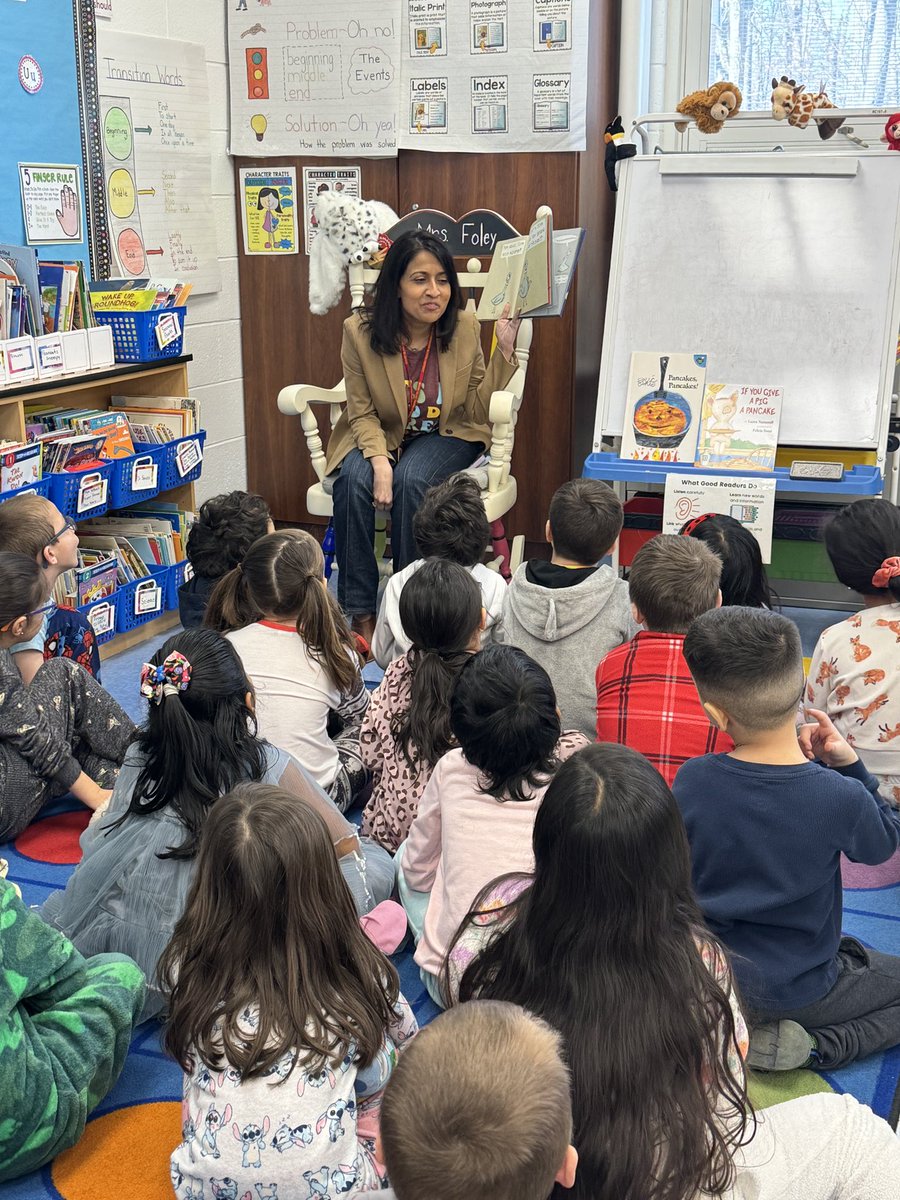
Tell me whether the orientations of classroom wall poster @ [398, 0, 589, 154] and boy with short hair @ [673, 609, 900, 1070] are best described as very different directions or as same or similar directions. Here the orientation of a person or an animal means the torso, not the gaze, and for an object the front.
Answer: very different directions

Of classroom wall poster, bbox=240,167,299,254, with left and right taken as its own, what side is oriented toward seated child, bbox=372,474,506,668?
front

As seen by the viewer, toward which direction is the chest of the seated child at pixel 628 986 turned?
away from the camera

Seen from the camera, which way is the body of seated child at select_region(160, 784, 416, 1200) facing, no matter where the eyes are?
away from the camera

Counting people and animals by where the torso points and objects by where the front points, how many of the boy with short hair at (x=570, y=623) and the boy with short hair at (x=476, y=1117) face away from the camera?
2

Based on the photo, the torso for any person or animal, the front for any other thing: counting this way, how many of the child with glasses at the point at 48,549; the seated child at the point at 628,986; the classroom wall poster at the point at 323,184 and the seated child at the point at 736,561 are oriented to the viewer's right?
1

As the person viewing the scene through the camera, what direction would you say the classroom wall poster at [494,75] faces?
facing the viewer

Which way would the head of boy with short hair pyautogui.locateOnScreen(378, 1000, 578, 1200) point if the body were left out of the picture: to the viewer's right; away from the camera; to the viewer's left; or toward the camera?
away from the camera

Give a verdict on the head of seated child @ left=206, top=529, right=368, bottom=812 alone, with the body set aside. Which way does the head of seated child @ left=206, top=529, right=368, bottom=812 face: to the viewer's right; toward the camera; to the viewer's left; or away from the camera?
away from the camera

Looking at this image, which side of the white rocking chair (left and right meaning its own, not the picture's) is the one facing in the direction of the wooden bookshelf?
right

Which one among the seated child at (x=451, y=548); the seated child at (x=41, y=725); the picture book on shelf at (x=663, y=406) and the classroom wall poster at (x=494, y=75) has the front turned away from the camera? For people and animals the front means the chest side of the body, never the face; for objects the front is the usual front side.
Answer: the seated child at (x=451, y=548)

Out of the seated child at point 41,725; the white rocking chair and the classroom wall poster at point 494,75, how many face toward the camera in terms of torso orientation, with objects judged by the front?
2

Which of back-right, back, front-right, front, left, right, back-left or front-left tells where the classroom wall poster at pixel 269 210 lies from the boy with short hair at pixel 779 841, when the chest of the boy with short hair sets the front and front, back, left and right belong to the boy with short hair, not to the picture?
front-left

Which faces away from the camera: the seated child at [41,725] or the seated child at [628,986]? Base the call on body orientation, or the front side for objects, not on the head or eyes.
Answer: the seated child at [628,986]
